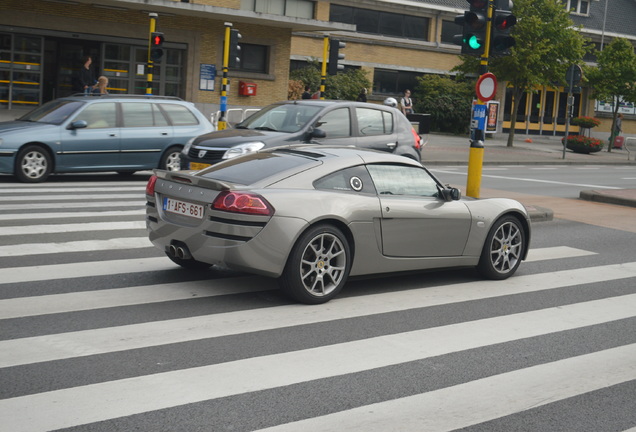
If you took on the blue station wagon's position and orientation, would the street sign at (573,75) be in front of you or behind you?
behind

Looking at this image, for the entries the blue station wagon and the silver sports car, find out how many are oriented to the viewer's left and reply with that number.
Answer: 1

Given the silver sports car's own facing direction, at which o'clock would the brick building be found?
The brick building is roughly at 10 o'clock from the silver sports car.

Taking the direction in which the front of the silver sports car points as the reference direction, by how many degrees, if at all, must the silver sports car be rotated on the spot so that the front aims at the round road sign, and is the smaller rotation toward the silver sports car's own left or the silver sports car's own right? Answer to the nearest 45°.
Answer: approximately 45° to the silver sports car's own left

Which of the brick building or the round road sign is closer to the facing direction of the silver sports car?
the round road sign

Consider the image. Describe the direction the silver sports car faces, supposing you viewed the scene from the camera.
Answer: facing away from the viewer and to the right of the viewer

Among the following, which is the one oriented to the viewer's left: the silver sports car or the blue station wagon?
the blue station wagon

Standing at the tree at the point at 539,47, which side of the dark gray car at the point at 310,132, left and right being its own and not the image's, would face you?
back

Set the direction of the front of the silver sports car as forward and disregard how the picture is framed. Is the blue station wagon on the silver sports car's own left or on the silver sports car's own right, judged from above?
on the silver sports car's own left

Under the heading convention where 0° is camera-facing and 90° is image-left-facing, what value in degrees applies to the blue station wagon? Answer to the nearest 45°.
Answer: approximately 90°

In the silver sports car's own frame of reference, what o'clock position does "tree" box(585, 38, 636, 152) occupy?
The tree is roughly at 11 o'clock from the silver sports car.

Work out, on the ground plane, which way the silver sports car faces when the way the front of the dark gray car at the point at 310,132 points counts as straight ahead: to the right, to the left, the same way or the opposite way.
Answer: the opposite way

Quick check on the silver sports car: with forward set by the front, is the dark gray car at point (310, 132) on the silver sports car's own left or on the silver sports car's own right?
on the silver sports car's own left

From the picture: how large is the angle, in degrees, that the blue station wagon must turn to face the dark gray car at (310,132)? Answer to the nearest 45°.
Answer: approximately 135° to its left

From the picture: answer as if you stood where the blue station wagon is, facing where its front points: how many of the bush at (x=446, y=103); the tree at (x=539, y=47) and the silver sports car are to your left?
1

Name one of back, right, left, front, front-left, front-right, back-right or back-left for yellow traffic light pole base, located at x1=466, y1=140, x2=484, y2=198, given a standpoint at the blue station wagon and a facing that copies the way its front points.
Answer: back-left
